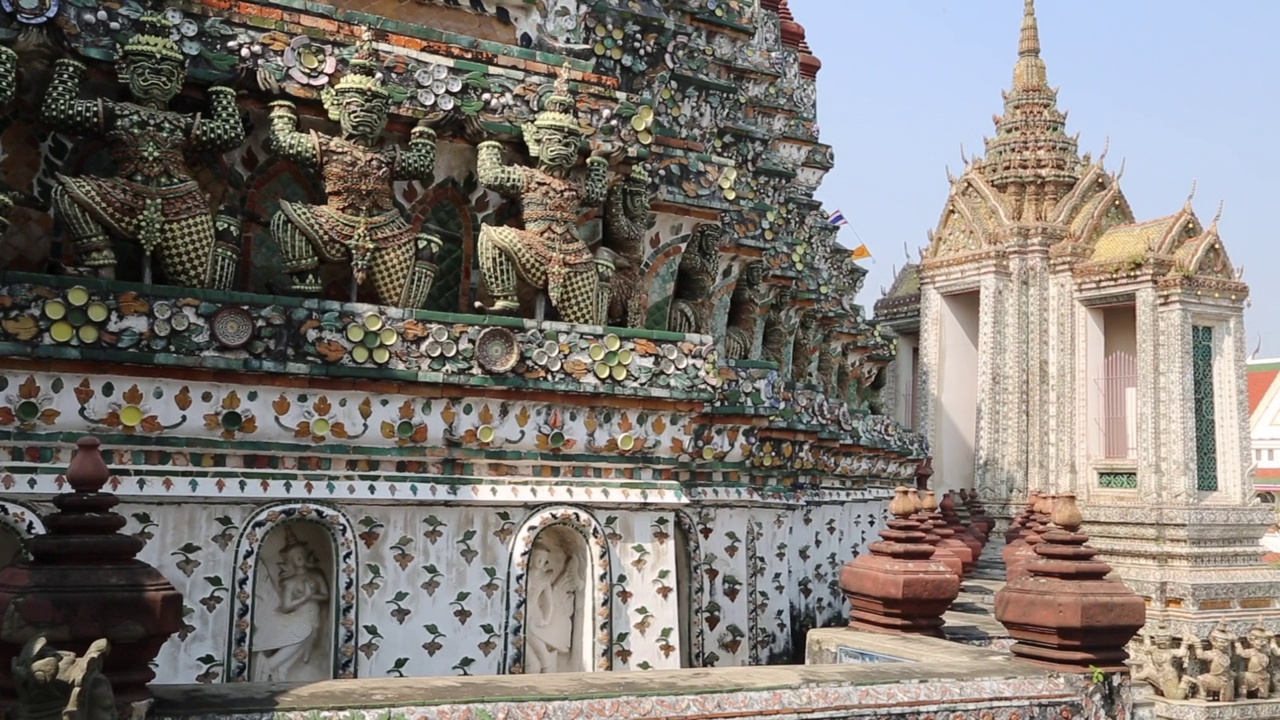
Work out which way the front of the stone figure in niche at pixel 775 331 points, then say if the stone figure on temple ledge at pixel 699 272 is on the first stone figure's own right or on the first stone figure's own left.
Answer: on the first stone figure's own right

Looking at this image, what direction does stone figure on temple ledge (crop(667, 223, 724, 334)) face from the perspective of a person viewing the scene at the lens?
facing to the right of the viewer

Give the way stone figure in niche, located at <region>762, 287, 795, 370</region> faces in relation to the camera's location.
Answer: facing the viewer and to the right of the viewer

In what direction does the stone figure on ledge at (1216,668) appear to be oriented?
toward the camera

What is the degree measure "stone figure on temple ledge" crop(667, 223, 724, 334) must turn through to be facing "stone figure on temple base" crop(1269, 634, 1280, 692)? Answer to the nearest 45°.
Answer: approximately 45° to its left

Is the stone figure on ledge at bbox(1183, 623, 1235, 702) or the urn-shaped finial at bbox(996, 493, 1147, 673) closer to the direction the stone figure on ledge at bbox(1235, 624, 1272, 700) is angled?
the urn-shaped finial

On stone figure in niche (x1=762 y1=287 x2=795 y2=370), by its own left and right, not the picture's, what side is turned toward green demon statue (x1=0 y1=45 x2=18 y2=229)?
right

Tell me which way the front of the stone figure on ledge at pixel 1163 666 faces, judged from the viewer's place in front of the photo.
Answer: facing the viewer

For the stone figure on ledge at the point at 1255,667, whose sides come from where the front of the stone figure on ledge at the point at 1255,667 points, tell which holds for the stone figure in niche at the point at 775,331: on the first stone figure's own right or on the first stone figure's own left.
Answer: on the first stone figure's own right

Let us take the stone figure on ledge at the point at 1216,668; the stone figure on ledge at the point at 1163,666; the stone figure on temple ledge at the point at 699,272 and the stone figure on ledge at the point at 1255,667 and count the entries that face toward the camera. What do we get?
3

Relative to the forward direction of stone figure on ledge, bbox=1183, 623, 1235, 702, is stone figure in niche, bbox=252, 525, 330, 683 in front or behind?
in front

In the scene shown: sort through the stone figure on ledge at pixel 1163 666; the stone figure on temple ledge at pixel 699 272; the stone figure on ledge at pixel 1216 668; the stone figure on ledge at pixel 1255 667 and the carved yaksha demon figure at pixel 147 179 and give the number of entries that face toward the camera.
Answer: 4

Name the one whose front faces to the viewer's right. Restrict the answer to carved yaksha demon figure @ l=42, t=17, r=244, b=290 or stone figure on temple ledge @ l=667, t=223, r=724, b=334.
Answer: the stone figure on temple ledge

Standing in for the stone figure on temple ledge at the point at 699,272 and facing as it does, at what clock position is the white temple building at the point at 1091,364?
The white temple building is roughly at 10 o'clock from the stone figure on temple ledge.

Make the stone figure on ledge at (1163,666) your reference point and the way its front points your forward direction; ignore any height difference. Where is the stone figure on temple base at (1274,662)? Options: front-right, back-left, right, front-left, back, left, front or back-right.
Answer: back-left

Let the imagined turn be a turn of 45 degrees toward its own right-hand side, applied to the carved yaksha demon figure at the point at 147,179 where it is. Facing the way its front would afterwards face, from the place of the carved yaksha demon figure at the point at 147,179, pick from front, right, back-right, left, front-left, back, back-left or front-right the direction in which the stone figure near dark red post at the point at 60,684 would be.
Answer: front-left

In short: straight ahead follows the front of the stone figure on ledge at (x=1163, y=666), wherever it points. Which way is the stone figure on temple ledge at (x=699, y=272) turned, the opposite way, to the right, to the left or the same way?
to the left

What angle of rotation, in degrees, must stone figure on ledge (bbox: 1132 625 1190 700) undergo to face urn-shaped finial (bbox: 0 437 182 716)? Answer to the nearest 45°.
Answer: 0° — it already faces it

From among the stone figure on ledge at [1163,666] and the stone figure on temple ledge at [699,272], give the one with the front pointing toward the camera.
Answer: the stone figure on ledge at [1163,666]
